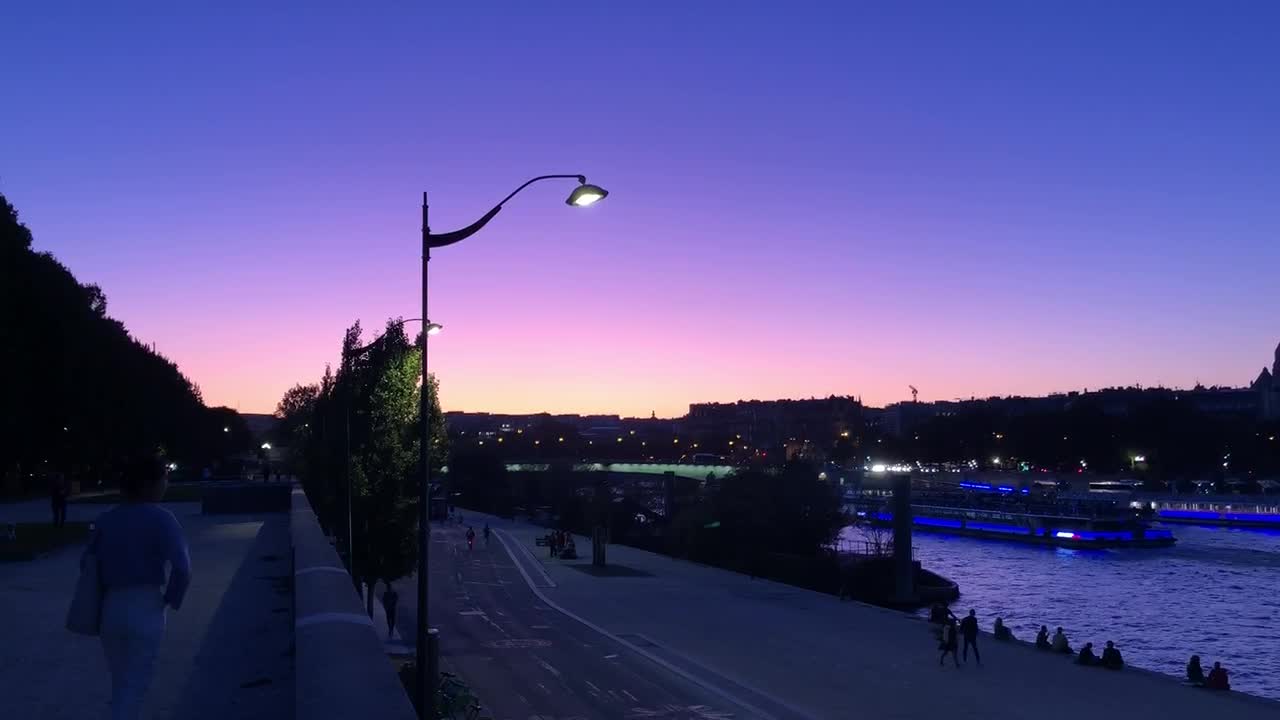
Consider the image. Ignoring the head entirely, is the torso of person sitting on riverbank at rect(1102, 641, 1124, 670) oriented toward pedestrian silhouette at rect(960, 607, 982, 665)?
no

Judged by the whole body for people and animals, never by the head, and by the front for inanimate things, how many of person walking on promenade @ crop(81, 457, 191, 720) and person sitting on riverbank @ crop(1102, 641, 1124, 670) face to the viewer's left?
0

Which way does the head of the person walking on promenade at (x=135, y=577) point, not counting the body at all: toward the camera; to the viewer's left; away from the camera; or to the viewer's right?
away from the camera

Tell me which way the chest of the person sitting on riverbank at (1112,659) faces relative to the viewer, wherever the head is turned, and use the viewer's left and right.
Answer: facing away from the viewer and to the right of the viewer

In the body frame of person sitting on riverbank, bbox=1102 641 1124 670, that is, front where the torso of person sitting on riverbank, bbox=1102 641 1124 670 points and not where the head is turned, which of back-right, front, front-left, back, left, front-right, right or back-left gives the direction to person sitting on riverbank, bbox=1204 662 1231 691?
right

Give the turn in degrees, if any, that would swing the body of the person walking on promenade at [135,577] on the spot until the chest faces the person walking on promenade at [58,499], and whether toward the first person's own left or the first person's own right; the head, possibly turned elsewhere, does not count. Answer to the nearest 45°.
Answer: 0° — they already face them

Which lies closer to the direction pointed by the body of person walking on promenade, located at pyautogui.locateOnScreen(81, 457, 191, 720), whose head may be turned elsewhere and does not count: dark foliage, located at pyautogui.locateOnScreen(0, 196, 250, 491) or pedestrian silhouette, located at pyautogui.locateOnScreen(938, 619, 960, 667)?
the dark foliage

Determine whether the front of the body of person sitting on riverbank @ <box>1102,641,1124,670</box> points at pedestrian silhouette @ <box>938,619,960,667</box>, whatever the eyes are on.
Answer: no

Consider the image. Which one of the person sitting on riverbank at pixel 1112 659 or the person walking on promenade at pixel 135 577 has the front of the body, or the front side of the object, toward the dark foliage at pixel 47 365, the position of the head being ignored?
the person walking on promenade

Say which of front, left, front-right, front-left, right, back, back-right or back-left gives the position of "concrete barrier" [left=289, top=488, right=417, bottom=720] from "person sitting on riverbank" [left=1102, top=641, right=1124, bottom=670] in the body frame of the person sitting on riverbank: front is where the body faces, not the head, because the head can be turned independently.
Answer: back-right

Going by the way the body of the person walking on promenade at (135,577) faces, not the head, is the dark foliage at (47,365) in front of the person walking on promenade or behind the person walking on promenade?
in front

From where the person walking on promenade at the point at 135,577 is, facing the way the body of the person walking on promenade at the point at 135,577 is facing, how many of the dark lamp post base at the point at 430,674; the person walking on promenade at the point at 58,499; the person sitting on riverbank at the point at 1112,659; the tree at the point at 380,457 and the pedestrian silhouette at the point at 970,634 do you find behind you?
0

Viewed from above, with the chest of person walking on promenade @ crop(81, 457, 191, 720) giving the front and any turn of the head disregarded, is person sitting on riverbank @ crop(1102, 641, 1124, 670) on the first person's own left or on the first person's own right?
on the first person's own right

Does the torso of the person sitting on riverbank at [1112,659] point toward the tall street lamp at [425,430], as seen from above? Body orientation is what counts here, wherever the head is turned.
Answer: no

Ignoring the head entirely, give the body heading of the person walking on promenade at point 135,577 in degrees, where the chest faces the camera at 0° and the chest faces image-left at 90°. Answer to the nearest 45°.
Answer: approximately 180°

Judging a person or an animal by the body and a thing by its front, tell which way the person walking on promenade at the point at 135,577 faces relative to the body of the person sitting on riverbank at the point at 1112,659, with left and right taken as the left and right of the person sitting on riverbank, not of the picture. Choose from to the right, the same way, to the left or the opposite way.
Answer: to the left

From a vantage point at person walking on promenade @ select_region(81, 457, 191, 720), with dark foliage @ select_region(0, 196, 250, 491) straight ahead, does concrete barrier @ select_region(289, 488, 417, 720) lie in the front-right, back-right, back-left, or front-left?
front-right

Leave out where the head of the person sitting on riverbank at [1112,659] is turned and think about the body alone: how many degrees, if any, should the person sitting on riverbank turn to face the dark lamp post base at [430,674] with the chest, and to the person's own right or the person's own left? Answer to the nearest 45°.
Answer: approximately 135° to the person's own right
